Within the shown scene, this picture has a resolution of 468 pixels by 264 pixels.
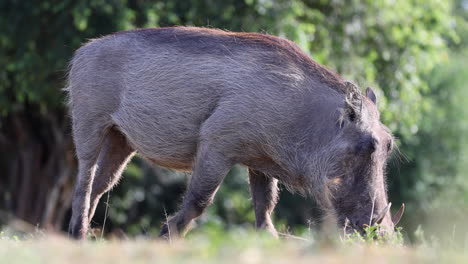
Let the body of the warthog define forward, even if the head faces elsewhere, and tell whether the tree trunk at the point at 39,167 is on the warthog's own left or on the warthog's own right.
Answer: on the warthog's own left

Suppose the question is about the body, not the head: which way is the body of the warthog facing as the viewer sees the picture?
to the viewer's right
